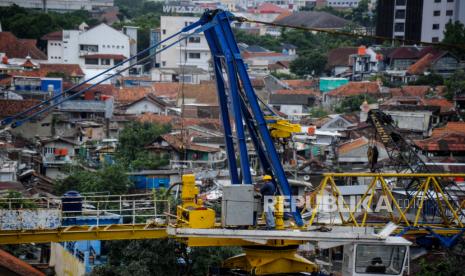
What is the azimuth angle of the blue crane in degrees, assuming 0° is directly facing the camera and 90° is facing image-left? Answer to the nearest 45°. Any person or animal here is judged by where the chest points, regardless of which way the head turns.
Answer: approximately 90°

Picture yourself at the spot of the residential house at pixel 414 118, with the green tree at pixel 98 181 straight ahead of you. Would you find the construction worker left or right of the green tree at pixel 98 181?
left

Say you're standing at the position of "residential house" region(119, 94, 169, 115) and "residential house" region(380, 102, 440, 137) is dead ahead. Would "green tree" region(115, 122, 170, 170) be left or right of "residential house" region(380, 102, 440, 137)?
right
